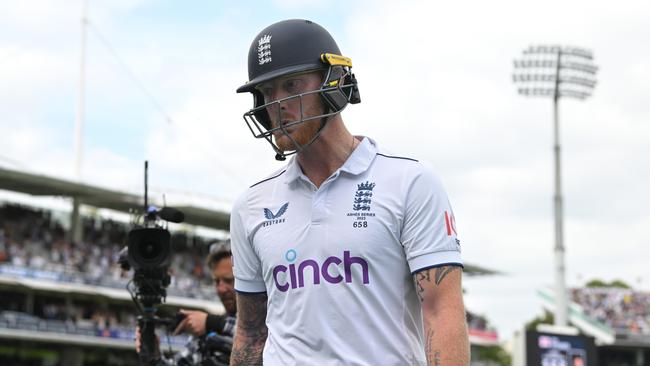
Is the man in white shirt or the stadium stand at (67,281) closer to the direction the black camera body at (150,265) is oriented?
the man in white shirt

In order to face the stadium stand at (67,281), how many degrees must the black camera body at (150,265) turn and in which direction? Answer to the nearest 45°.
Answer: approximately 180°

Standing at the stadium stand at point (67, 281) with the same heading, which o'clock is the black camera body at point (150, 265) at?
The black camera body is roughly at 1 o'clock from the stadium stand.

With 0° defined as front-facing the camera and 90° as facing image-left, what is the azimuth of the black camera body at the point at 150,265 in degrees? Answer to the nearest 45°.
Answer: approximately 0°

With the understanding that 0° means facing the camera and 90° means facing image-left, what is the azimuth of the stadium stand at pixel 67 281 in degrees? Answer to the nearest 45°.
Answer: approximately 315°
